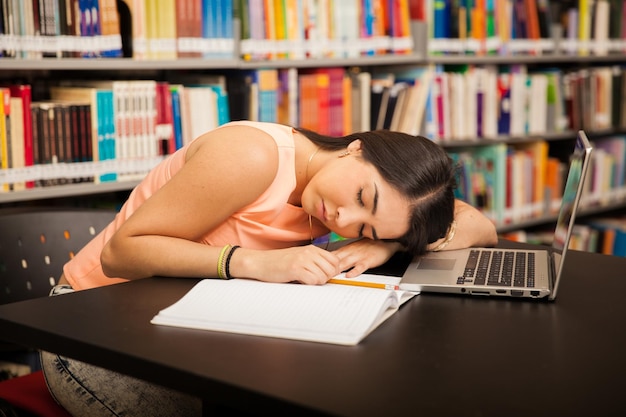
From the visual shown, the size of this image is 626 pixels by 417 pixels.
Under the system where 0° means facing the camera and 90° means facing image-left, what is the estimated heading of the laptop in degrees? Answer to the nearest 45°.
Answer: approximately 90°

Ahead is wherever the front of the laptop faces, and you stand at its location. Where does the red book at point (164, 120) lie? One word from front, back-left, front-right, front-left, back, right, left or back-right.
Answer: front-right

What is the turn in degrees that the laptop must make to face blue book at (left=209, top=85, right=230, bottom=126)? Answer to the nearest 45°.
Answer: approximately 45° to its right

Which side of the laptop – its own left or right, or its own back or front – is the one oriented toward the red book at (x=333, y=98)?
right
